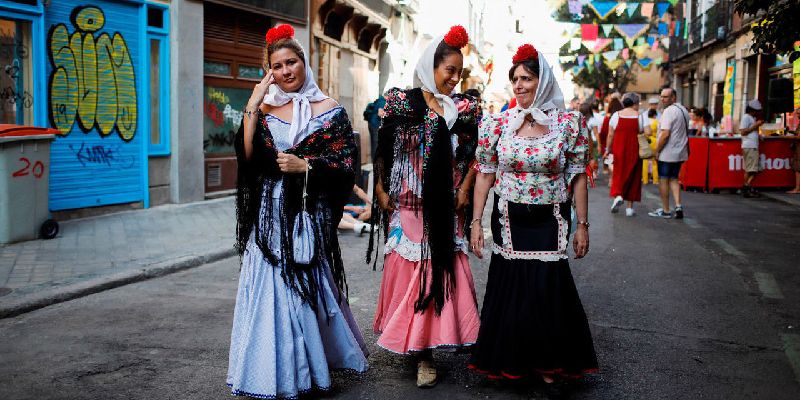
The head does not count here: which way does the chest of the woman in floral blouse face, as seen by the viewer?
toward the camera

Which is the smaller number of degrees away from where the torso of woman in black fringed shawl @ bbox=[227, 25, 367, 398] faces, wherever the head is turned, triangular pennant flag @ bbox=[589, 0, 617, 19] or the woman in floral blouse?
the woman in floral blouse

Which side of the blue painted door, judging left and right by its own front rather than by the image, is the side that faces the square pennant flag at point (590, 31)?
left

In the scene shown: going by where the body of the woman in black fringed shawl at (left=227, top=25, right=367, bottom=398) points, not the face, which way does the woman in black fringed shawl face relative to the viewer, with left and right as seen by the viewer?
facing the viewer

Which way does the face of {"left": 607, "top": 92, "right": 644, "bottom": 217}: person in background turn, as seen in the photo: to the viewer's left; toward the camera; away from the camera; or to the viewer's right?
away from the camera

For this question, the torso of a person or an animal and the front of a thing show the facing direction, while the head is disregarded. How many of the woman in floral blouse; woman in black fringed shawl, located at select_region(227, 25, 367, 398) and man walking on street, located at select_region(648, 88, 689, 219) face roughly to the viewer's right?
0

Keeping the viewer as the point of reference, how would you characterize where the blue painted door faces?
facing the viewer and to the right of the viewer

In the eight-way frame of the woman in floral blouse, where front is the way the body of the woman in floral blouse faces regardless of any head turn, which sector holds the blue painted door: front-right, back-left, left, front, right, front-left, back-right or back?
back-right
